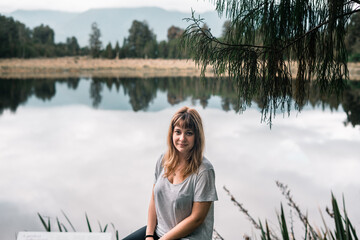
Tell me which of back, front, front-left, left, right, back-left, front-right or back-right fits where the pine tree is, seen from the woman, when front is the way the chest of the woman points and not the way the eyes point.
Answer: back

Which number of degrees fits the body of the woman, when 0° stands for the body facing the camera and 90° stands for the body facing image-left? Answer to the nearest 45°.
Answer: approximately 45°
